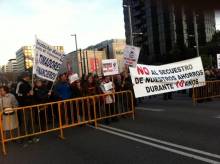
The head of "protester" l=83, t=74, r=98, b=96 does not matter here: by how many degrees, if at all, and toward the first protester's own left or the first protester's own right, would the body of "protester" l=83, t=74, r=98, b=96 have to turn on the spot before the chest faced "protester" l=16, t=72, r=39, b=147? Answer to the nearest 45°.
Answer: approximately 45° to the first protester's own right

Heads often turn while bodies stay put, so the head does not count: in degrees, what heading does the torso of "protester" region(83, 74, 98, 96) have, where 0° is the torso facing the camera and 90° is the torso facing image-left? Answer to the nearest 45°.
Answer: approximately 0°
